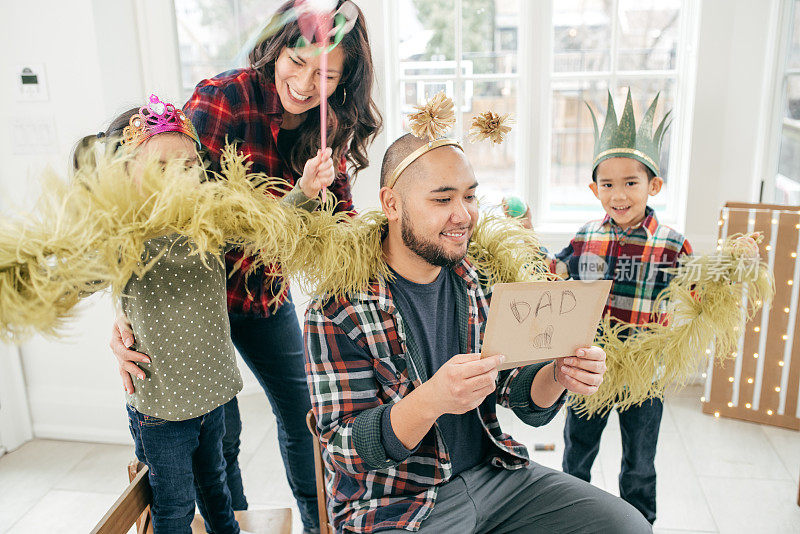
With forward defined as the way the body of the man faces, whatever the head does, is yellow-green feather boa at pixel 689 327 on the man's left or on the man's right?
on the man's left

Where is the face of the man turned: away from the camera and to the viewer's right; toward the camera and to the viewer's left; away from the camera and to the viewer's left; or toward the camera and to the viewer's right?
toward the camera and to the viewer's right

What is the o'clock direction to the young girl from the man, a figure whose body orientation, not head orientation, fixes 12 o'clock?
The young girl is roughly at 4 o'clock from the man.

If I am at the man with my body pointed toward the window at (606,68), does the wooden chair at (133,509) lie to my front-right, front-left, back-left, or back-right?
back-left

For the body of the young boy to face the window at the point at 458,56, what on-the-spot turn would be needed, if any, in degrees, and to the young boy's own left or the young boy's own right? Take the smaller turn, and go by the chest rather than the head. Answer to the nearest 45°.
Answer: approximately 135° to the young boy's own right

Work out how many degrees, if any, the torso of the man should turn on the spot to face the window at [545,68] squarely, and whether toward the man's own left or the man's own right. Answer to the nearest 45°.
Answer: approximately 135° to the man's own left

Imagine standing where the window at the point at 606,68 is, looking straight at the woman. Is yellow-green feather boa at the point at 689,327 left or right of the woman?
left

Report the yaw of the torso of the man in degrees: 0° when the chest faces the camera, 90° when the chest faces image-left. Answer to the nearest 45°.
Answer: approximately 315°
